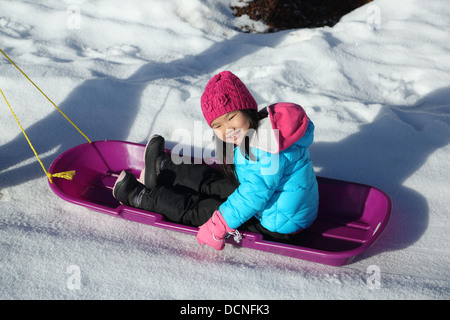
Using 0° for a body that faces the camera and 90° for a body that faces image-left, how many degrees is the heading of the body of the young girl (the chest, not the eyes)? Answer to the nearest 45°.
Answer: approximately 90°
